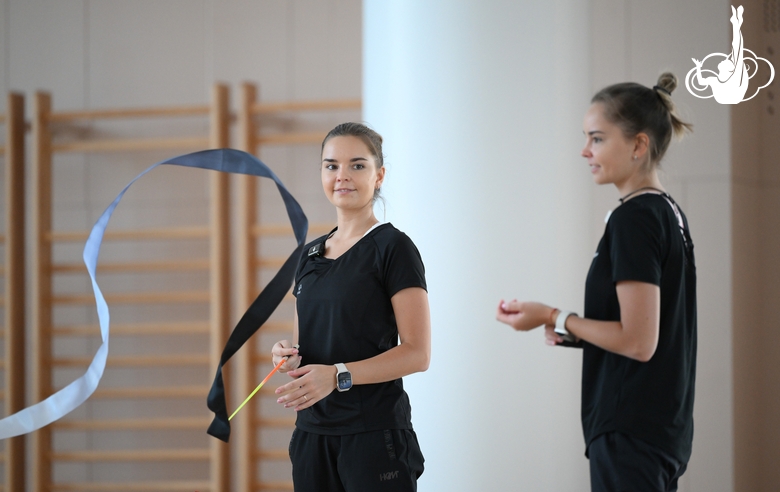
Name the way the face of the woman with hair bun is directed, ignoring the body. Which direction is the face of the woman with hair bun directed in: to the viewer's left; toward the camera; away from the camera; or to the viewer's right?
to the viewer's left

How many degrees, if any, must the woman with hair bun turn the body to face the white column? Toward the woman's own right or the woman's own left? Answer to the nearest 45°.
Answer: approximately 45° to the woman's own right

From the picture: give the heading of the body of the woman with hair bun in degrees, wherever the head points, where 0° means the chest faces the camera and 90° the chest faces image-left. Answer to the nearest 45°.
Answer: approximately 90°
